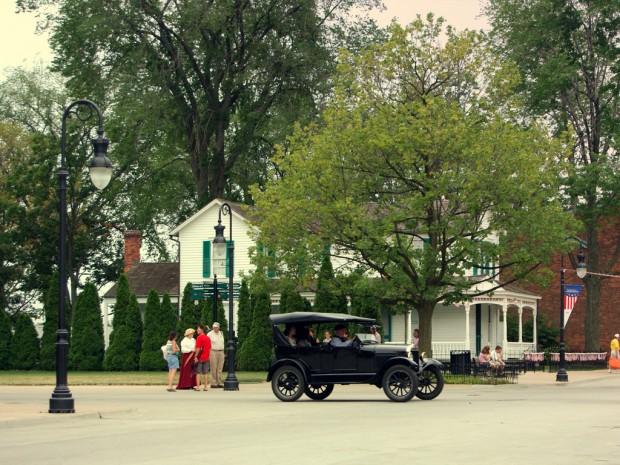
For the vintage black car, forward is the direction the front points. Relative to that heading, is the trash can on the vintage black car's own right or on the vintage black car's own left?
on the vintage black car's own left

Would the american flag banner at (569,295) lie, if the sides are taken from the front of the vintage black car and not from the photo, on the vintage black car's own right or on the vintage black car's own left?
on the vintage black car's own left

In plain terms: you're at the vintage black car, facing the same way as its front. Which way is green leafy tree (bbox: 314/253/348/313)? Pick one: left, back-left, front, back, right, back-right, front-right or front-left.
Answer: back-left

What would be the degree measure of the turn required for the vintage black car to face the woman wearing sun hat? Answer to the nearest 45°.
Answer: approximately 180°

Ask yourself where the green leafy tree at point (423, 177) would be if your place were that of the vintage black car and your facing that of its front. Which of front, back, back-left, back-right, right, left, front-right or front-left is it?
back-left

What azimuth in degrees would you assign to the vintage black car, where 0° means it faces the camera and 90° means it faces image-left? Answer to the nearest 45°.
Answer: approximately 315°

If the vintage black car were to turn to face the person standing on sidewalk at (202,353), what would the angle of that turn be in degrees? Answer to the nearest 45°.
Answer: approximately 180°

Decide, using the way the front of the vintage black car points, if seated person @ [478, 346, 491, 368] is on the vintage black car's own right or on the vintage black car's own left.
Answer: on the vintage black car's own left

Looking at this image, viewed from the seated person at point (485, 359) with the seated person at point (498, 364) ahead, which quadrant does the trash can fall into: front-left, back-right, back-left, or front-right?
back-right
